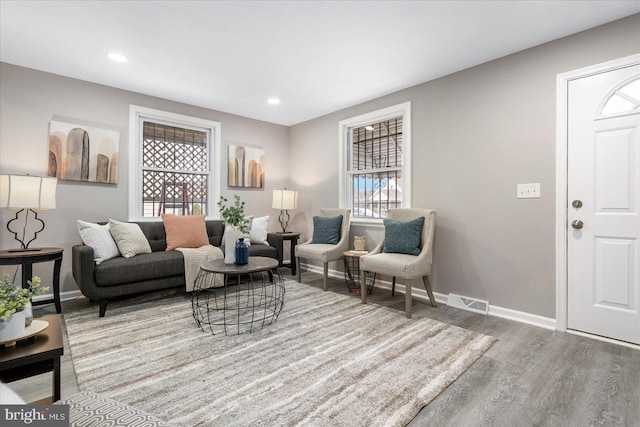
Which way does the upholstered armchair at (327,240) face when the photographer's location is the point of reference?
facing the viewer and to the left of the viewer

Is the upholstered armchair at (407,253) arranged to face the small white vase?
yes

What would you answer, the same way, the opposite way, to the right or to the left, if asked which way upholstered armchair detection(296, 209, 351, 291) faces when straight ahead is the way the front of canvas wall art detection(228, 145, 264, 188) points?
to the right

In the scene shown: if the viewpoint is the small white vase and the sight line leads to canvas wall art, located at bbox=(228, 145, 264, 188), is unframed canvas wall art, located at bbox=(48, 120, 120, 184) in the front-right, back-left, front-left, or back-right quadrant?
front-left

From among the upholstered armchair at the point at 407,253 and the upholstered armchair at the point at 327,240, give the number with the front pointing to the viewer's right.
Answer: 0

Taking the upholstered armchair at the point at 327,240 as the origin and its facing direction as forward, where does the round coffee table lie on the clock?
The round coffee table is roughly at 12 o'clock from the upholstered armchair.

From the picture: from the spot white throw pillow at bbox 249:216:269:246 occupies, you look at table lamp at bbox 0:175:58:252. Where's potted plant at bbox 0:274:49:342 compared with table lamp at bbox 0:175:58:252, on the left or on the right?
left

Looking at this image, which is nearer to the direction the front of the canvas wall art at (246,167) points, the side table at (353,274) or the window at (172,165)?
the side table

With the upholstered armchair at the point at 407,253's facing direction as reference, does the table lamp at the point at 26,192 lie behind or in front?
in front

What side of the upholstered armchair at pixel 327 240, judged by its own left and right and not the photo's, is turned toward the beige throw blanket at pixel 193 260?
front

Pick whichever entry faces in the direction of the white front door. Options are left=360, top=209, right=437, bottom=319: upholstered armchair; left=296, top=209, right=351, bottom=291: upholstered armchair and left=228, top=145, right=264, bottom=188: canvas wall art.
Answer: the canvas wall art

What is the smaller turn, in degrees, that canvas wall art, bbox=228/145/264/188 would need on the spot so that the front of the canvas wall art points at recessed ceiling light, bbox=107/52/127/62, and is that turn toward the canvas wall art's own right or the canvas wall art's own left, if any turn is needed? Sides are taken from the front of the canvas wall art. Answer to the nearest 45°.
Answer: approximately 90° to the canvas wall art's own right

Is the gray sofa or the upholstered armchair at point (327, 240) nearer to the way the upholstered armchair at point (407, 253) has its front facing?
the gray sofa

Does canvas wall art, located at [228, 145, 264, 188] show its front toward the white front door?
yes

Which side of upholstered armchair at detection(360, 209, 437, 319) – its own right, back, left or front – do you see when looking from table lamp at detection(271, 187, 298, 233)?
right

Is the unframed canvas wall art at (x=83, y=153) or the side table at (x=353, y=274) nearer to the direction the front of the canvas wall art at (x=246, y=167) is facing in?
the side table
